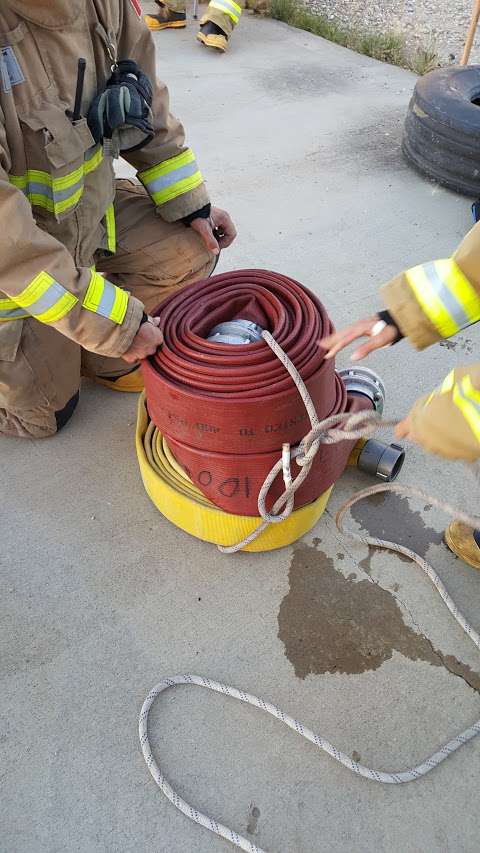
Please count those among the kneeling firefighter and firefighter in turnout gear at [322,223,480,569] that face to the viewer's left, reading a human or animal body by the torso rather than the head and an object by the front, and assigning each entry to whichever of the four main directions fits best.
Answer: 1

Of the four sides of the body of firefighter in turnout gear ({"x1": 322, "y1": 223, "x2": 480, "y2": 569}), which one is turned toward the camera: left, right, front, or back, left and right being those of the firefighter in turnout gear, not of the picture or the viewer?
left

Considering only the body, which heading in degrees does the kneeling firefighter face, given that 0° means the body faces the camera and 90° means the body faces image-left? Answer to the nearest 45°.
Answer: approximately 315°

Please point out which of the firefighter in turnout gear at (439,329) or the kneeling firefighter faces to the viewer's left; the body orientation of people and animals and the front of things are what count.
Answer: the firefighter in turnout gear
